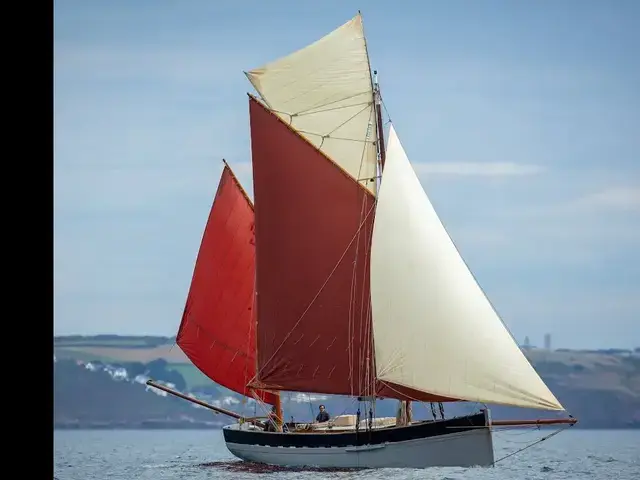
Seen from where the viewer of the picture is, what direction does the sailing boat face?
facing to the right of the viewer
